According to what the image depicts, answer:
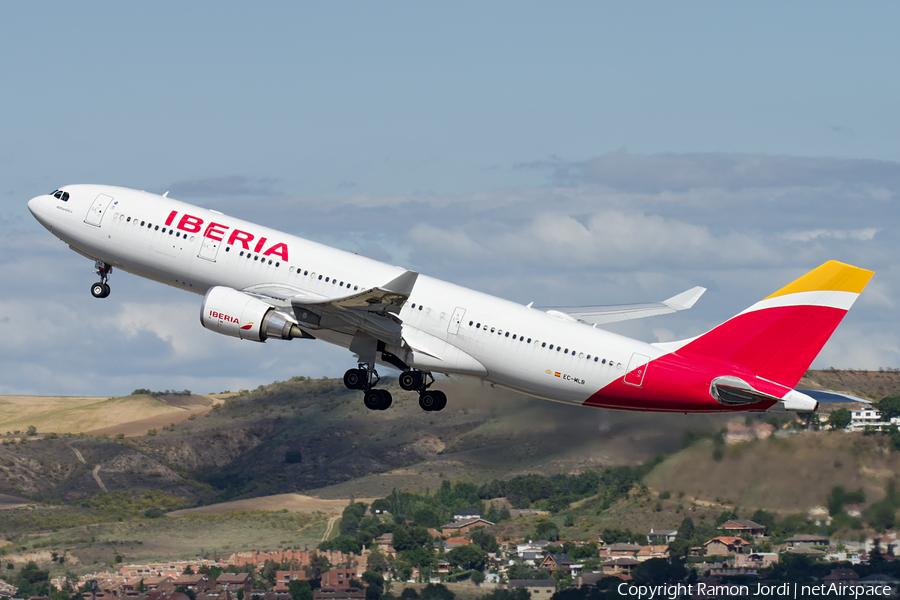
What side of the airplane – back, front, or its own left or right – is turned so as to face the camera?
left
